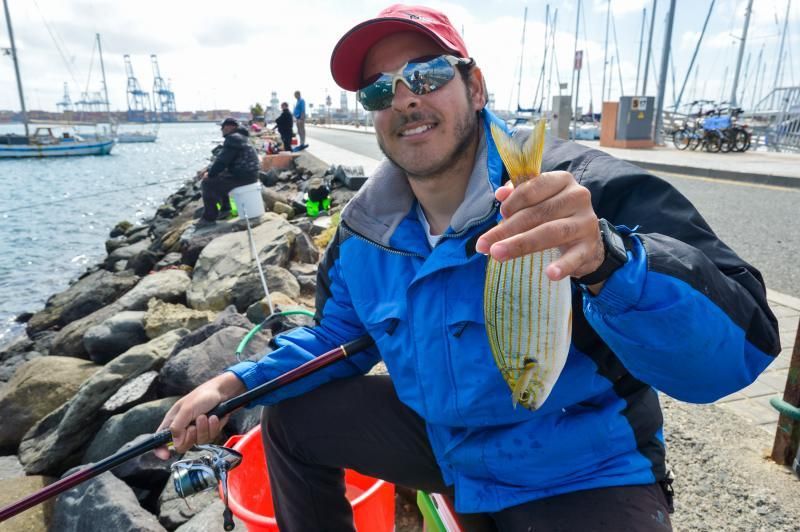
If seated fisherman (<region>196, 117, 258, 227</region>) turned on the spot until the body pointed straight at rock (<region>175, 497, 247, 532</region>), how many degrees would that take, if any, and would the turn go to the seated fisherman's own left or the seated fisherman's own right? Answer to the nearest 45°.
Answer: approximately 90° to the seated fisherman's own left

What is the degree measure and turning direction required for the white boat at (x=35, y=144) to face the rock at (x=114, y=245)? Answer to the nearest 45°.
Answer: approximately 90° to its right

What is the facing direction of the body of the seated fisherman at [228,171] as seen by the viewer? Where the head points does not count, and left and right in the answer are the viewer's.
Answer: facing to the left of the viewer

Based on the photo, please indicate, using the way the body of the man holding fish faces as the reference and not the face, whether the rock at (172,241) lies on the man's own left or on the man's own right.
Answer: on the man's own right

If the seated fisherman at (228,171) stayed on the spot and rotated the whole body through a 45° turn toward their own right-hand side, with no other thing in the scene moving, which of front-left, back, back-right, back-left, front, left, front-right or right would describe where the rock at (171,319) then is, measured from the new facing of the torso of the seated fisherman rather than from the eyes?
back-left

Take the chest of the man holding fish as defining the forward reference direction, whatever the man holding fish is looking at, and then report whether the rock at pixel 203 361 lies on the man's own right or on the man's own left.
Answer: on the man's own right

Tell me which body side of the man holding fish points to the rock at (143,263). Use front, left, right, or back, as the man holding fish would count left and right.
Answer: right

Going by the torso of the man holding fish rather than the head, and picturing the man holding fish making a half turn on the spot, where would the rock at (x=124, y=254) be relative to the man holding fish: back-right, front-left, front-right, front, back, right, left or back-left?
left

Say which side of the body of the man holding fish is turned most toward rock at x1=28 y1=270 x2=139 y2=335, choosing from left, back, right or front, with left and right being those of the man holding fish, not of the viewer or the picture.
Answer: right

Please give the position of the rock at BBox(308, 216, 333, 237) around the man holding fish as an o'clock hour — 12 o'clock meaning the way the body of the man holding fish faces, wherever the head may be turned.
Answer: The rock is roughly at 4 o'clock from the man holding fish.

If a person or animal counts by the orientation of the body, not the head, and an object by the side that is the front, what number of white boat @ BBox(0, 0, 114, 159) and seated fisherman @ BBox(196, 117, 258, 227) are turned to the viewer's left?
1

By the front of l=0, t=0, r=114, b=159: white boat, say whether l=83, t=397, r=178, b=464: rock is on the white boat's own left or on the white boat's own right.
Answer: on the white boat's own right

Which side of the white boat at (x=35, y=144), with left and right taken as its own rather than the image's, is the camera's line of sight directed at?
right
